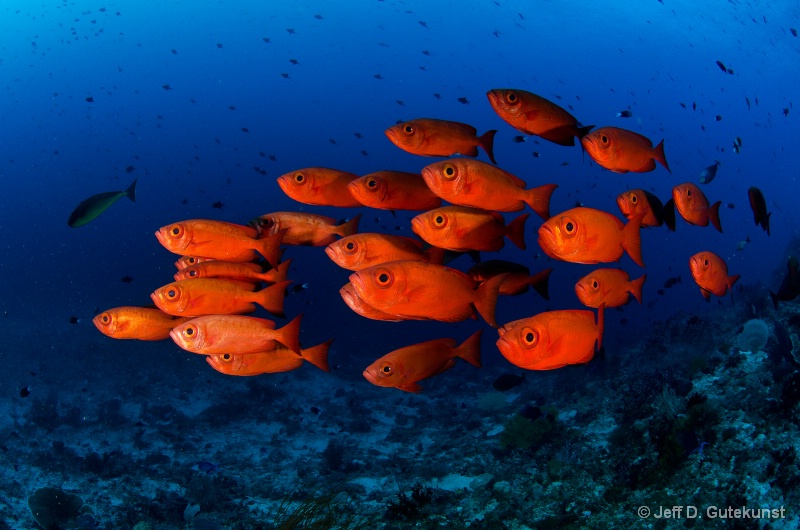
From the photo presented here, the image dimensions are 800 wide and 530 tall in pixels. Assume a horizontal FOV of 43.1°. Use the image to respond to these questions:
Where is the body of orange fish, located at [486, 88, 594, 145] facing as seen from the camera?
to the viewer's left

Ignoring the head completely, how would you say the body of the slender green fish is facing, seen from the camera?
to the viewer's left

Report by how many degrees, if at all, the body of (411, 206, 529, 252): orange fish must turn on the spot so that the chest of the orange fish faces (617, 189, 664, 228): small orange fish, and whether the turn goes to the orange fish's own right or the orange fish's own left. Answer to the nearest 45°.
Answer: approximately 135° to the orange fish's own right

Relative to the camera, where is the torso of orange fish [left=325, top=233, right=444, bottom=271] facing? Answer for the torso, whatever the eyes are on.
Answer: to the viewer's left

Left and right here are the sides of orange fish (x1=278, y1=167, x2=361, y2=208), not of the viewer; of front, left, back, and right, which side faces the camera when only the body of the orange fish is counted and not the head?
left

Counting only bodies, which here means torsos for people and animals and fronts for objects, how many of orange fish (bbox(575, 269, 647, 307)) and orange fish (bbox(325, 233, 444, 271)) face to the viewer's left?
2

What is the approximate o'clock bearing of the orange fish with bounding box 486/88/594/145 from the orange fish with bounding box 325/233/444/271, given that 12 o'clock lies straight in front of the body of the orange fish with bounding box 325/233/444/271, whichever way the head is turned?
the orange fish with bounding box 486/88/594/145 is roughly at 5 o'clock from the orange fish with bounding box 325/233/444/271.

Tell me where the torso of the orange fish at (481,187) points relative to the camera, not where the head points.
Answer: to the viewer's left

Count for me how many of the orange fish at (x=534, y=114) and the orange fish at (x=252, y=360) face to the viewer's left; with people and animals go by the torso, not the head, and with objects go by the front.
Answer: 2

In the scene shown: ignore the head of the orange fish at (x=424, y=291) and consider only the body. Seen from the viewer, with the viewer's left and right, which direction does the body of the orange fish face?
facing to the left of the viewer
